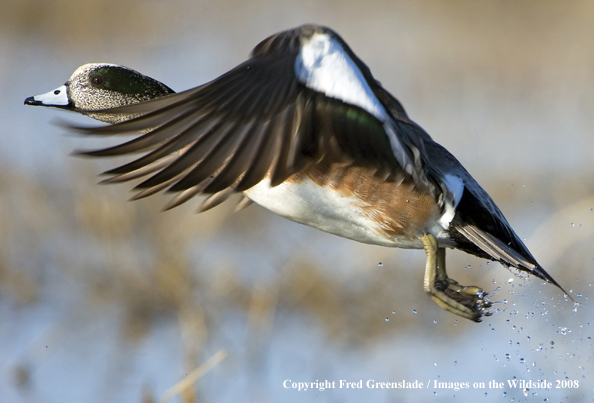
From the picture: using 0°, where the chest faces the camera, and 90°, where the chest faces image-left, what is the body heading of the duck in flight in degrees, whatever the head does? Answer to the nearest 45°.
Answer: approximately 90°
